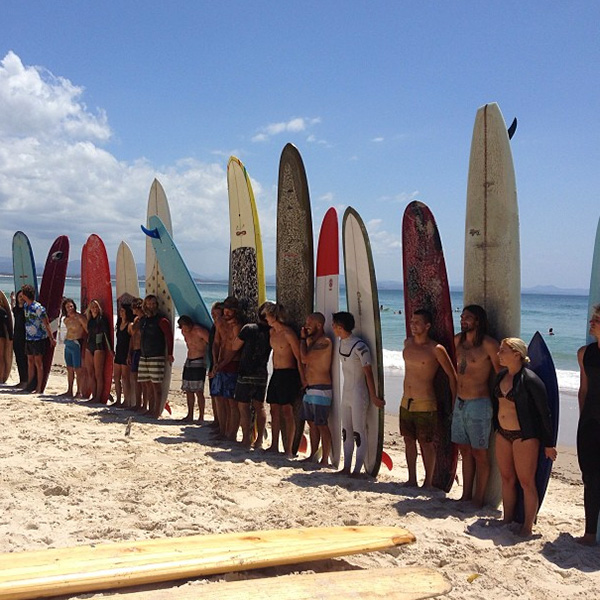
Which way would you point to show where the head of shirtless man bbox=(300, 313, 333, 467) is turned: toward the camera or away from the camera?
toward the camera

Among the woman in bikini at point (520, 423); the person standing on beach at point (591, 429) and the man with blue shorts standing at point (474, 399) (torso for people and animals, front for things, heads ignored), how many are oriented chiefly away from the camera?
0

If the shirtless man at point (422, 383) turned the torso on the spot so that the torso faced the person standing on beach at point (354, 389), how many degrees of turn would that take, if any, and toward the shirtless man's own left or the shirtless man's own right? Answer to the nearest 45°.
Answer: approximately 90° to the shirtless man's own right

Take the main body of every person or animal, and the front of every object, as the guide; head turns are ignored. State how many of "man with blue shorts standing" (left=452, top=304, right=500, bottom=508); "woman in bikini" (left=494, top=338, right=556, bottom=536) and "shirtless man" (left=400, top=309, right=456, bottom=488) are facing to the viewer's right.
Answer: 0

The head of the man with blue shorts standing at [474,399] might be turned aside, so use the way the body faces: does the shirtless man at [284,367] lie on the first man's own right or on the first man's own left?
on the first man's own right

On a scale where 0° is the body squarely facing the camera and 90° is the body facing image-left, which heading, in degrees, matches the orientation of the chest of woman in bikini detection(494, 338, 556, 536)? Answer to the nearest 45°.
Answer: approximately 45°

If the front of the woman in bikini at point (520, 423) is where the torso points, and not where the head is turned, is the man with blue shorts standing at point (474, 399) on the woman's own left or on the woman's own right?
on the woman's own right

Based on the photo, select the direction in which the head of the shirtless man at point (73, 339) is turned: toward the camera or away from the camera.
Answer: toward the camera

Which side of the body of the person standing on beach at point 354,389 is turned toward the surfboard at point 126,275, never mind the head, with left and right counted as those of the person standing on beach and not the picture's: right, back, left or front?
right

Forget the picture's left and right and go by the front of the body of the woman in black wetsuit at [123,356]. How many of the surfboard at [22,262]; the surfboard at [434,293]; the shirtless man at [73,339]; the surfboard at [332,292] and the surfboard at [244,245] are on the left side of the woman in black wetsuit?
3

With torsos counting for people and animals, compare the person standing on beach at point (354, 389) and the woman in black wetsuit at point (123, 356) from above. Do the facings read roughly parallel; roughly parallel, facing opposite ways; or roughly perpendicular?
roughly parallel

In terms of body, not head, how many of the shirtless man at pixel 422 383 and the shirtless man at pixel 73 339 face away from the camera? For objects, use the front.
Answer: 0

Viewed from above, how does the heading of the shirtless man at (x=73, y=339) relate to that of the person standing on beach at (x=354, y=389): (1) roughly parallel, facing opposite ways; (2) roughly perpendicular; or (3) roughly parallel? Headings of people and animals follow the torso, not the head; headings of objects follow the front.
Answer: roughly parallel

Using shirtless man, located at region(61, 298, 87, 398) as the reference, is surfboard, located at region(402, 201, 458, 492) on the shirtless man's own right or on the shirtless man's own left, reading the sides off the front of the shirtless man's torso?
on the shirtless man's own left

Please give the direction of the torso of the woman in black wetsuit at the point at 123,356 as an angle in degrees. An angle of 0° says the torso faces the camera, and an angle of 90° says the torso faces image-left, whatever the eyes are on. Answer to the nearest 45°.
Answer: approximately 45°

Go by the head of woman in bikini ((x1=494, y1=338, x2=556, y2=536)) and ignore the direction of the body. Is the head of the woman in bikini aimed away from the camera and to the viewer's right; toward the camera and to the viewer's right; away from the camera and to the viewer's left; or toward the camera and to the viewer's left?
toward the camera and to the viewer's left
